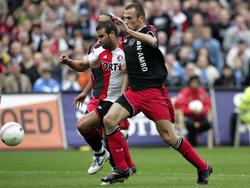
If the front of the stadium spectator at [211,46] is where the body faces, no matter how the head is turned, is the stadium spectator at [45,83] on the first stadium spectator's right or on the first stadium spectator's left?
on the first stadium spectator's right

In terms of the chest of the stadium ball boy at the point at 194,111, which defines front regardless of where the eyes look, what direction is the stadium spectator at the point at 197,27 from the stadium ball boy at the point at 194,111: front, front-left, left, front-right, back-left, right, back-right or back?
back

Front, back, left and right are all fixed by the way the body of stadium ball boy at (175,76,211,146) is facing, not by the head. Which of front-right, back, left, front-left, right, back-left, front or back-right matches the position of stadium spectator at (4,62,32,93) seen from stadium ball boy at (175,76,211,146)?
right

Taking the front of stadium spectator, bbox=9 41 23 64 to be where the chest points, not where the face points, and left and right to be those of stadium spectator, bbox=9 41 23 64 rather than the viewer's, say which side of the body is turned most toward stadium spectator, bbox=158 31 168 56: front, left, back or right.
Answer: left

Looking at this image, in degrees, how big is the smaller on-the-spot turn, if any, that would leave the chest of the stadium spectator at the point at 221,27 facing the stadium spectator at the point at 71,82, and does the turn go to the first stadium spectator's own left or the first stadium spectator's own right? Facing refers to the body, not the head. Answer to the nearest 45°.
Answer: approximately 45° to the first stadium spectator's own right

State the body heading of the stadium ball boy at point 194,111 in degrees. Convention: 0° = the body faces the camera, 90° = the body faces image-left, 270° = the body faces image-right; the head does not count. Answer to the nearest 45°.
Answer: approximately 0°

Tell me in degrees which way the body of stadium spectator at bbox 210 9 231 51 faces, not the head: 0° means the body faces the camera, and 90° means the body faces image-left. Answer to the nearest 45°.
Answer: approximately 0°
